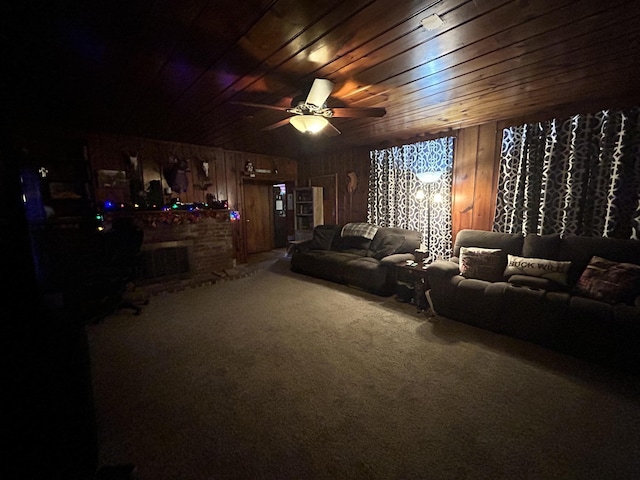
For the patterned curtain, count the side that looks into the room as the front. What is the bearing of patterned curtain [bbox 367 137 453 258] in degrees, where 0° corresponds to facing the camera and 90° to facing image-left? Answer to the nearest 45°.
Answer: approximately 45°

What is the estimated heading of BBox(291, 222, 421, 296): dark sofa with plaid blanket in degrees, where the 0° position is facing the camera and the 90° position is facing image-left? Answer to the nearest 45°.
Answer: approximately 45°

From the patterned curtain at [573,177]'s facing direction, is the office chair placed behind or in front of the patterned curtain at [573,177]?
in front

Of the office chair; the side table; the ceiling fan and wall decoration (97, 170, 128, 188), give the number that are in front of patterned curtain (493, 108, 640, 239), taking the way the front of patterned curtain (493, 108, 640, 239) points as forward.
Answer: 4

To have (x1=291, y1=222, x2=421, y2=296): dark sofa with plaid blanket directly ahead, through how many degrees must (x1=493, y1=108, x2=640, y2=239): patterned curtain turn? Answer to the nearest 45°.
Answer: approximately 45° to its right

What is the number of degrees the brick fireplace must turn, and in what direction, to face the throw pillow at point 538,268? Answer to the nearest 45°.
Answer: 0° — it already faces it

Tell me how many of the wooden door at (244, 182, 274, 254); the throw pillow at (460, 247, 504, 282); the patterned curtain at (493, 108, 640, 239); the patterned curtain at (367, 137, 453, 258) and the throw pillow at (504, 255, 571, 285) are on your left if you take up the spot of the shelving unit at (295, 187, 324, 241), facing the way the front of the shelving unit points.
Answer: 4

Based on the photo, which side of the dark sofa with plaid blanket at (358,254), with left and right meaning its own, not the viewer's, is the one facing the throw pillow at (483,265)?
left

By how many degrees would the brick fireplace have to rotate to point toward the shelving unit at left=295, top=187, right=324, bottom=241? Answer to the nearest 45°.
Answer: approximately 45° to its left

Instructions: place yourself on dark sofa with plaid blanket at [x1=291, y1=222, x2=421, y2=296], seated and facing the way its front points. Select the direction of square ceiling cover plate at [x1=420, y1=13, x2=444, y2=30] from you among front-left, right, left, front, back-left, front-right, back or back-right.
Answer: front-left

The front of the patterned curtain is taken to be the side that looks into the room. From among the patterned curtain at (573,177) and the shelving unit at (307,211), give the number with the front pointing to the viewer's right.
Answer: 0

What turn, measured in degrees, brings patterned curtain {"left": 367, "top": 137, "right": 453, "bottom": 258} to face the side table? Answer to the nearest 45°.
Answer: approximately 45° to its left

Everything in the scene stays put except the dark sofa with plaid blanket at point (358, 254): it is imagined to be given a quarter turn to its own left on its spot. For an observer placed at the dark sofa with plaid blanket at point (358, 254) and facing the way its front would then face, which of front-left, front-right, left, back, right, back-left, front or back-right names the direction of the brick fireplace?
back-right

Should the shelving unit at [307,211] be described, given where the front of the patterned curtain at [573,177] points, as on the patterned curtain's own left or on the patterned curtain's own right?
on the patterned curtain's own right

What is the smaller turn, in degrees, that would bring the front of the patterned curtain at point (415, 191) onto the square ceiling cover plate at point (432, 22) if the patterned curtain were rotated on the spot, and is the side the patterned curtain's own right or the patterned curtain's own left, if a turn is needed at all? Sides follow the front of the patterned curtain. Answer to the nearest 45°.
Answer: approximately 45° to the patterned curtain's own left

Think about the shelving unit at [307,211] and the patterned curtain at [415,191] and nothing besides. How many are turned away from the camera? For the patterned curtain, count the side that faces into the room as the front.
0

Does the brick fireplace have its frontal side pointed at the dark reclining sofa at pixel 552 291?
yes
